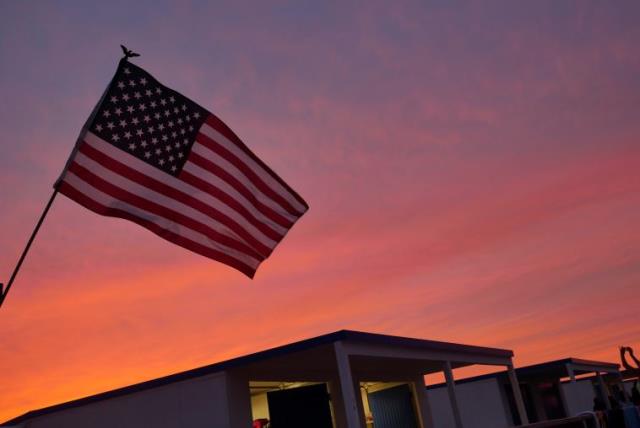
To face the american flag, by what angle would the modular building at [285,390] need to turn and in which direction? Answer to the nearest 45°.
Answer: approximately 45° to its right

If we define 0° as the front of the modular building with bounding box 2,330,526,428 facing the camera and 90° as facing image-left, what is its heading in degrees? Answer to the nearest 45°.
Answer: approximately 315°

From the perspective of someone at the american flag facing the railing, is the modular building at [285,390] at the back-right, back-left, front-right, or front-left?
front-left
